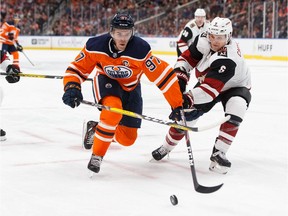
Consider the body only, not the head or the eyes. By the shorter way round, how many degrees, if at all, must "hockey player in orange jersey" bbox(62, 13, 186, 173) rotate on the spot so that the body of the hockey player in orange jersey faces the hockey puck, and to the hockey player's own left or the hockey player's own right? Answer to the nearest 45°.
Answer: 0° — they already face it

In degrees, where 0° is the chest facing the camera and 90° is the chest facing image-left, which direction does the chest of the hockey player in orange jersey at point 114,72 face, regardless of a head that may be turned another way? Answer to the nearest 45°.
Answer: approximately 0°

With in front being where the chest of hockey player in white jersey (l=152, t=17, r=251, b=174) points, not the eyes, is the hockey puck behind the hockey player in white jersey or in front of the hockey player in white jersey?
in front

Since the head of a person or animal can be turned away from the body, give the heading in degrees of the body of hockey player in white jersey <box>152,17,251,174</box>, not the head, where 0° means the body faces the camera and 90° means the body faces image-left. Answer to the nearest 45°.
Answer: approximately 45°

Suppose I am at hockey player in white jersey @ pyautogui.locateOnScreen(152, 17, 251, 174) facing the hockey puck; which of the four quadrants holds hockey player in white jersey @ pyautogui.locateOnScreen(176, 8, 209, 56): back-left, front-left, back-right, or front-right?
back-right

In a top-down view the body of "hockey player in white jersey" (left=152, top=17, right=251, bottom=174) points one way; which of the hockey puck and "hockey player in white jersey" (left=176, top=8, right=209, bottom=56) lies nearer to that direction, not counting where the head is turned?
the hockey puck
